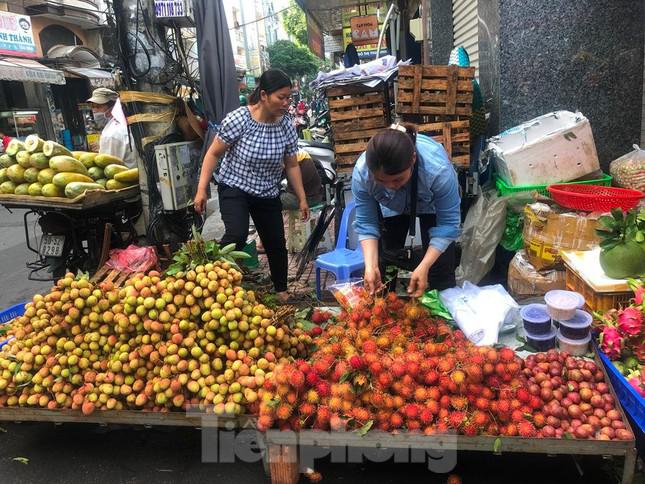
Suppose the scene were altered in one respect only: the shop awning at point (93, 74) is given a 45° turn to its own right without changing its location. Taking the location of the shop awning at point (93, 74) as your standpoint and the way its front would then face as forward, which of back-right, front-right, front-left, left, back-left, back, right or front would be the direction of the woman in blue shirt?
front

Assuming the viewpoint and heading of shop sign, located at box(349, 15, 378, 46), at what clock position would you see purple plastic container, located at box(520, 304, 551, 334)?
The purple plastic container is roughly at 12 o'clock from the shop sign.

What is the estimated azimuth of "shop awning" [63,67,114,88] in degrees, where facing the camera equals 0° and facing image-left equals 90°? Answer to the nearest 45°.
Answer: approximately 315°

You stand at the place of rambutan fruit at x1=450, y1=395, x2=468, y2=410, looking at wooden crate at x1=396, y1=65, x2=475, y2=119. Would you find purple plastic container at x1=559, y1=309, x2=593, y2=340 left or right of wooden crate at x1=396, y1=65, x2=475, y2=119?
right

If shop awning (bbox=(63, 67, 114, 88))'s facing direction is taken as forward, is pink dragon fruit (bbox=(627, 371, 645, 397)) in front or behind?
in front

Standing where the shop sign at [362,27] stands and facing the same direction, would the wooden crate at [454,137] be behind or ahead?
ahead

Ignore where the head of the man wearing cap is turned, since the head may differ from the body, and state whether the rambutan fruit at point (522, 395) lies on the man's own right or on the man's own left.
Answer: on the man's own left

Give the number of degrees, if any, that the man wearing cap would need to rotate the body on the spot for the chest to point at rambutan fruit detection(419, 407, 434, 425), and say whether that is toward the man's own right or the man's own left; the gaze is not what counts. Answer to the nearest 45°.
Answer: approximately 90° to the man's own left

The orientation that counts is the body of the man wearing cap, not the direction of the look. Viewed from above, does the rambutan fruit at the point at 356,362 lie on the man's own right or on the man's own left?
on the man's own left

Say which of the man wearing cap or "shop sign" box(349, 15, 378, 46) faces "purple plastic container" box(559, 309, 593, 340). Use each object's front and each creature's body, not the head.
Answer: the shop sign

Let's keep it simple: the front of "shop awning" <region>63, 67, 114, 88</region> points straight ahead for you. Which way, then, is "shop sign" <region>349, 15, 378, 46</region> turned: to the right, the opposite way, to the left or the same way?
to the right

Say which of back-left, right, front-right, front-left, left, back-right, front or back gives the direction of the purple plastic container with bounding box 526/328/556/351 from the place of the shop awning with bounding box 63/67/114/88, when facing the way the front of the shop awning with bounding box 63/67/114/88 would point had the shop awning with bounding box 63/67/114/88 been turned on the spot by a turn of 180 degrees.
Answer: back-left

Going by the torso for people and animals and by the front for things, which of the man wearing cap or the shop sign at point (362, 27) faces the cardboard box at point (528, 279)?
the shop sign
